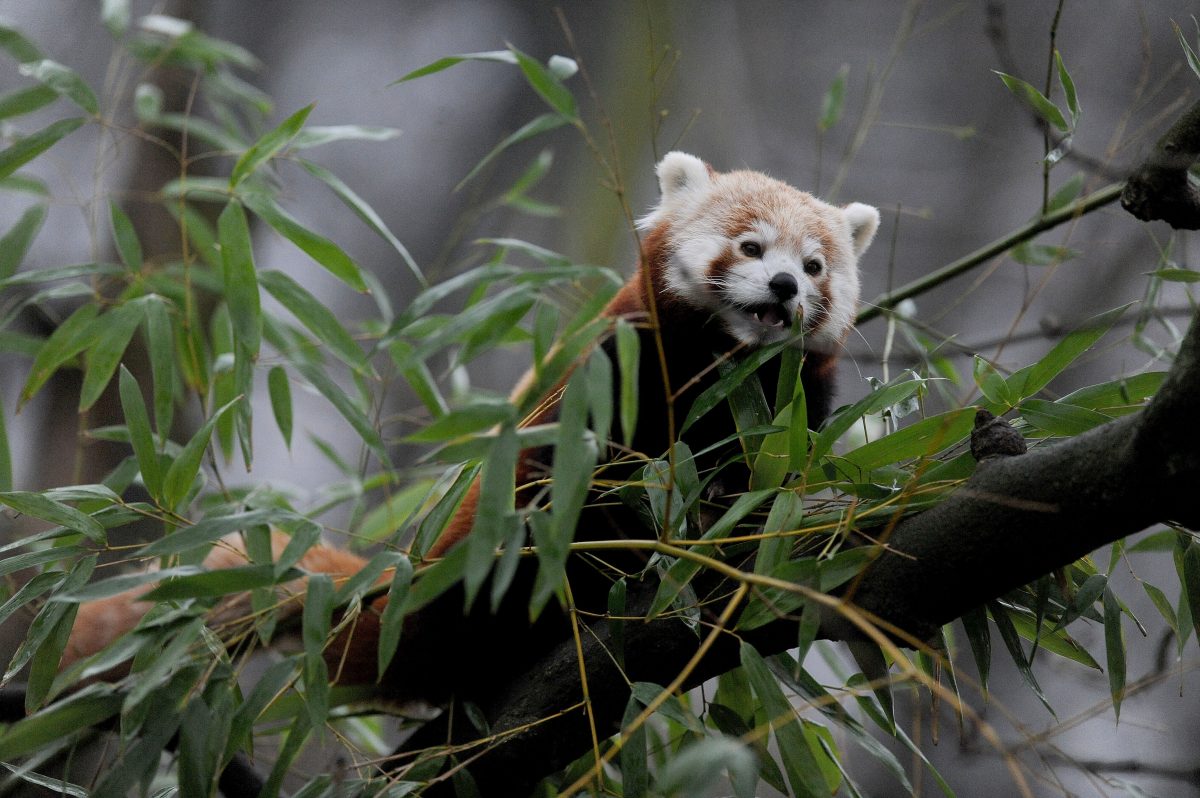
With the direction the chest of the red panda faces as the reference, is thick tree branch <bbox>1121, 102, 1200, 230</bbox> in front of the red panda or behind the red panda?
in front

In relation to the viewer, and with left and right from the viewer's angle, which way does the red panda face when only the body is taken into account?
facing the viewer and to the right of the viewer
